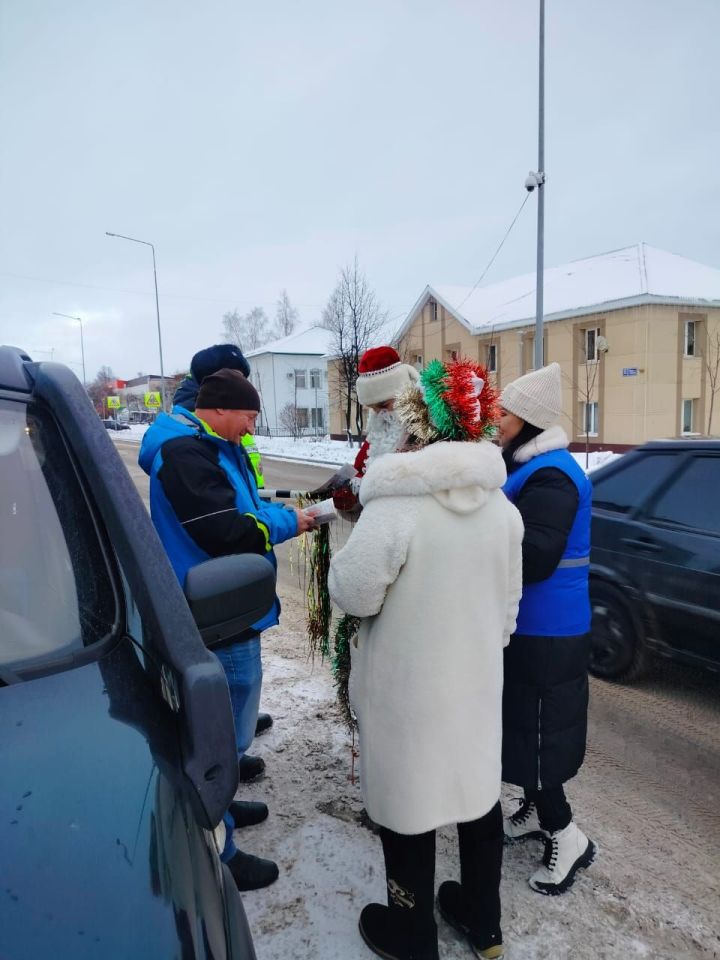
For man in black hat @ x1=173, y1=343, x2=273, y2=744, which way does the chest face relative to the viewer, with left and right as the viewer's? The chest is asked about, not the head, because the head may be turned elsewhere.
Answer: facing to the right of the viewer

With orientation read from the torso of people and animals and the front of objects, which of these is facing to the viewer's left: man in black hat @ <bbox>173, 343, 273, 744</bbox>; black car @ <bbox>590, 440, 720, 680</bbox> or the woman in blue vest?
the woman in blue vest

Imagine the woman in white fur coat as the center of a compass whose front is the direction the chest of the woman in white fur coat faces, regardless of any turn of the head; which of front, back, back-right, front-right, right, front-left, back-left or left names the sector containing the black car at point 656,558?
right

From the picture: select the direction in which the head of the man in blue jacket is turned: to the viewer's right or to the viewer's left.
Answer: to the viewer's right

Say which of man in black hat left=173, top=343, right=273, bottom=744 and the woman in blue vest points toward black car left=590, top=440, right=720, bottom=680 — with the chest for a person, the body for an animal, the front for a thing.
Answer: the man in black hat

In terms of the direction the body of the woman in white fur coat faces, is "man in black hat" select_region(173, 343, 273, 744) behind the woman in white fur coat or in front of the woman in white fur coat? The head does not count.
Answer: in front

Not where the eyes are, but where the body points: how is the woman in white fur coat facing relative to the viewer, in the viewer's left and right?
facing away from the viewer and to the left of the viewer

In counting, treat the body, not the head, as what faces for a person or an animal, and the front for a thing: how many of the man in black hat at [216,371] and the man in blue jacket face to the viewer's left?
0

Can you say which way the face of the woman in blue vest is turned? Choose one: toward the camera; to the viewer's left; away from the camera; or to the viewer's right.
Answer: to the viewer's left

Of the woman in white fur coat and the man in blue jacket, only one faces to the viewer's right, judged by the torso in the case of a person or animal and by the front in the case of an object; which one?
the man in blue jacket

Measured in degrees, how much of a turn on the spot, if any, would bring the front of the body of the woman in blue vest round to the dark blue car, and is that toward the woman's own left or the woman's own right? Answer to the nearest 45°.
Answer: approximately 45° to the woman's own left

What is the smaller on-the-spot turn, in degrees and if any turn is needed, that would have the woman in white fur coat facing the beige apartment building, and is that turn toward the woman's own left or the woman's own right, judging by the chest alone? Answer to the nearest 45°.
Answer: approximately 45° to the woman's own right

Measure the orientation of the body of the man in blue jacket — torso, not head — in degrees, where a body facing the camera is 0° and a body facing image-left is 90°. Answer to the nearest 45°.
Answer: approximately 270°
